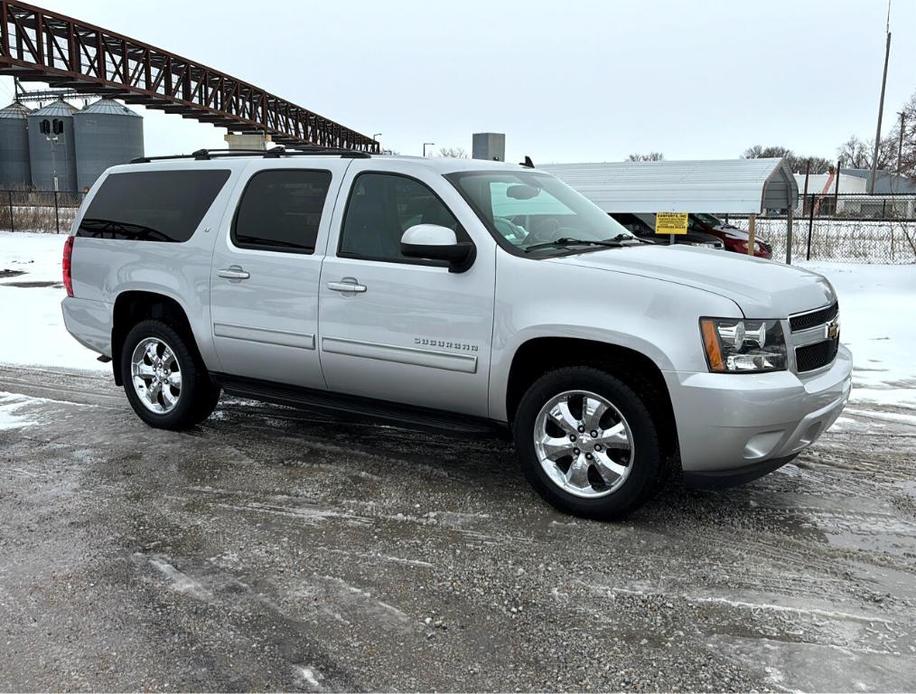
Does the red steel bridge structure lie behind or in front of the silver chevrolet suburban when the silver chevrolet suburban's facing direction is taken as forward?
behind

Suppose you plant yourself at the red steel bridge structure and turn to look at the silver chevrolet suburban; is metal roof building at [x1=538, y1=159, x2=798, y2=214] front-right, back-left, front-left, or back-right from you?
front-left

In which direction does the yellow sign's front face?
toward the camera

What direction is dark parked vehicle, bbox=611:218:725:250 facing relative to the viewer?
to the viewer's right

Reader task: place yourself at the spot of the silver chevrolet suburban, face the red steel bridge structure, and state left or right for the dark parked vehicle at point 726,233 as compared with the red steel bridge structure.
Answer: right

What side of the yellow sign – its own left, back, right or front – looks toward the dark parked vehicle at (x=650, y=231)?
back

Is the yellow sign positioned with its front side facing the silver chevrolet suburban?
yes

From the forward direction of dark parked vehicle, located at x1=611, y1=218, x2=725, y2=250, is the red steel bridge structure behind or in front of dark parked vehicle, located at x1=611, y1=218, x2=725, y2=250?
behind

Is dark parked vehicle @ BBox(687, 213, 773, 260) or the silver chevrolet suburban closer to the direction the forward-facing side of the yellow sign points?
the silver chevrolet suburban

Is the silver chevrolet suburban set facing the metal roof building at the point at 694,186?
no

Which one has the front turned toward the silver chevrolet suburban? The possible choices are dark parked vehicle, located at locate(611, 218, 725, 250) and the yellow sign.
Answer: the yellow sign

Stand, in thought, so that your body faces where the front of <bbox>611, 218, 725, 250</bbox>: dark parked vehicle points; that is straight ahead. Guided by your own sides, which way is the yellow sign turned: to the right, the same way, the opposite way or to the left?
to the right

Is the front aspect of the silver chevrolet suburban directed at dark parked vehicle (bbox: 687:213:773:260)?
no
